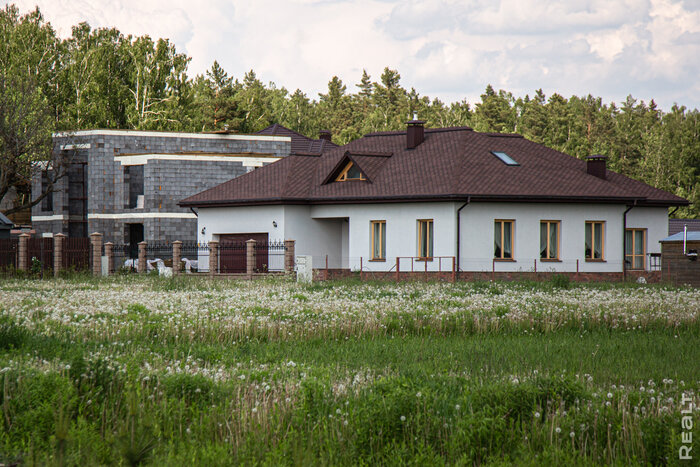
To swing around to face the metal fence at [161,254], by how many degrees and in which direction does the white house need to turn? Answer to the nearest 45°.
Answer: approximately 45° to its right

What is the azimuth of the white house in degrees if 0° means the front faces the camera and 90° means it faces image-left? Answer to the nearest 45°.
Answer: approximately 45°

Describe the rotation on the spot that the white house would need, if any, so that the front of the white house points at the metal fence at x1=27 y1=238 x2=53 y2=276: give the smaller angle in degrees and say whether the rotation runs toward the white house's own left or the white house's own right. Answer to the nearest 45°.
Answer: approximately 45° to the white house's own right

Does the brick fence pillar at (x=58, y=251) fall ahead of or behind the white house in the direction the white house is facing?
ahead

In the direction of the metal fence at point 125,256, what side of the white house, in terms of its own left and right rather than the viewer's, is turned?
right

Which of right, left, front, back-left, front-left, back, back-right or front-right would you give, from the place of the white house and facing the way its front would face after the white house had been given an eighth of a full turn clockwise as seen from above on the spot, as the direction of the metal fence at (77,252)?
front

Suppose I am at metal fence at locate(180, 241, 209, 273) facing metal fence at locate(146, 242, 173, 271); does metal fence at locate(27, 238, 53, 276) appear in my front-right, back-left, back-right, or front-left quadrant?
front-left
